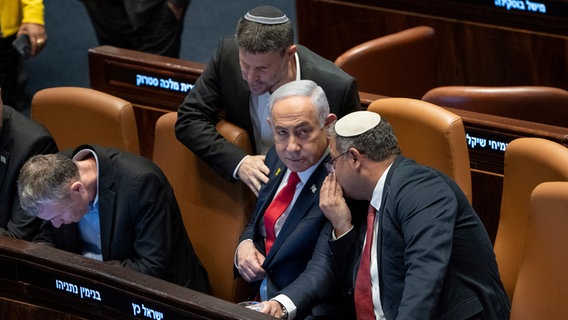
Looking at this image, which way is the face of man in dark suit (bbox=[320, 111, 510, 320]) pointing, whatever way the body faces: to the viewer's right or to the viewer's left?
to the viewer's left

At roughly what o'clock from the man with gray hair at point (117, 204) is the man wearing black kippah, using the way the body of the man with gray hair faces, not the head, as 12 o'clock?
The man wearing black kippah is roughly at 7 o'clock from the man with gray hair.

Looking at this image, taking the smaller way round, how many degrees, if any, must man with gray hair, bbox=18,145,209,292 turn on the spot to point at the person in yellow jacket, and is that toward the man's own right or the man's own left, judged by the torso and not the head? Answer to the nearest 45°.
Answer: approximately 135° to the man's own right
